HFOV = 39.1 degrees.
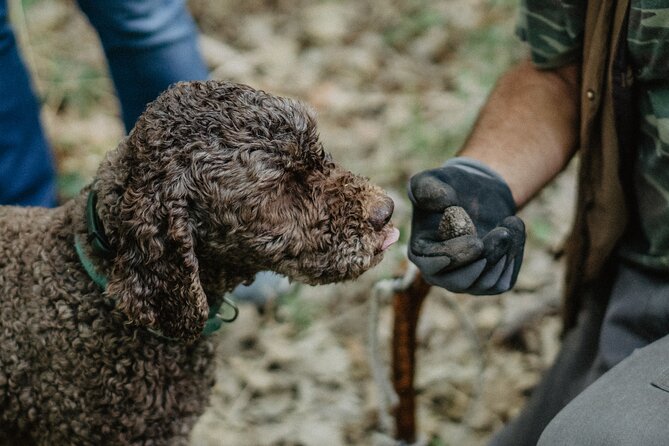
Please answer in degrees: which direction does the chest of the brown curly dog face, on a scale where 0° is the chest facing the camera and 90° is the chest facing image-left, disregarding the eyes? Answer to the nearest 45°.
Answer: approximately 270°
